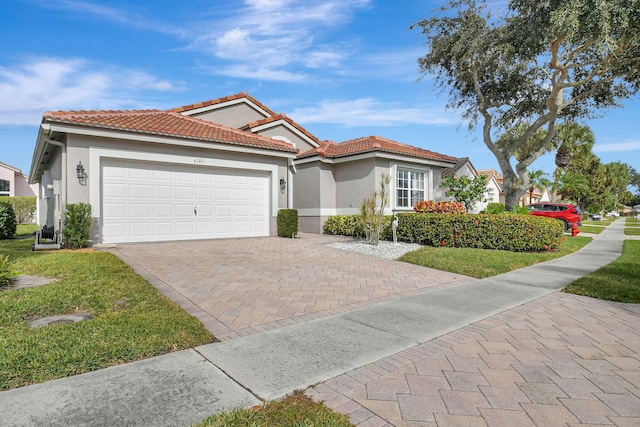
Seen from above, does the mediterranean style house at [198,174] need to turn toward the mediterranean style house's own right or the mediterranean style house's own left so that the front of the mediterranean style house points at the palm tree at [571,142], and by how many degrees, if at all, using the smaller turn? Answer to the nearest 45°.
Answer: approximately 90° to the mediterranean style house's own left

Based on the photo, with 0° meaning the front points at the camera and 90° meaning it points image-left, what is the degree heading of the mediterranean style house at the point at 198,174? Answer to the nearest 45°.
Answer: approximately 315°

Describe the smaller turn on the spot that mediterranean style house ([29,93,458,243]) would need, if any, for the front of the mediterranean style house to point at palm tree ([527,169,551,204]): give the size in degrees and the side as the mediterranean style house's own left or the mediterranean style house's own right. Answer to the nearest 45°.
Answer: approximately 90° to the mediterranean style house's own left

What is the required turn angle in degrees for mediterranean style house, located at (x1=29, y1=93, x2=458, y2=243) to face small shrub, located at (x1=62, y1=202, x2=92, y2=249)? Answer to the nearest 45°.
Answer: approximately 90° to its right

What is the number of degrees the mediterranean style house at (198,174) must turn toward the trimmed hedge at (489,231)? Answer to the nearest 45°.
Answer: approximately 45° to its left

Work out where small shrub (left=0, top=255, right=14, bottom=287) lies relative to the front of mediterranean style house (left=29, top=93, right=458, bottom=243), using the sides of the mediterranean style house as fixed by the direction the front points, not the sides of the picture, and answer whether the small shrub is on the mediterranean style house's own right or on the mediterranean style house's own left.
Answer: on the mediterranean style house's own right

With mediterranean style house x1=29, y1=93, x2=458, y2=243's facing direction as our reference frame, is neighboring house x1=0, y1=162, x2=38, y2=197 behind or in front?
behind
